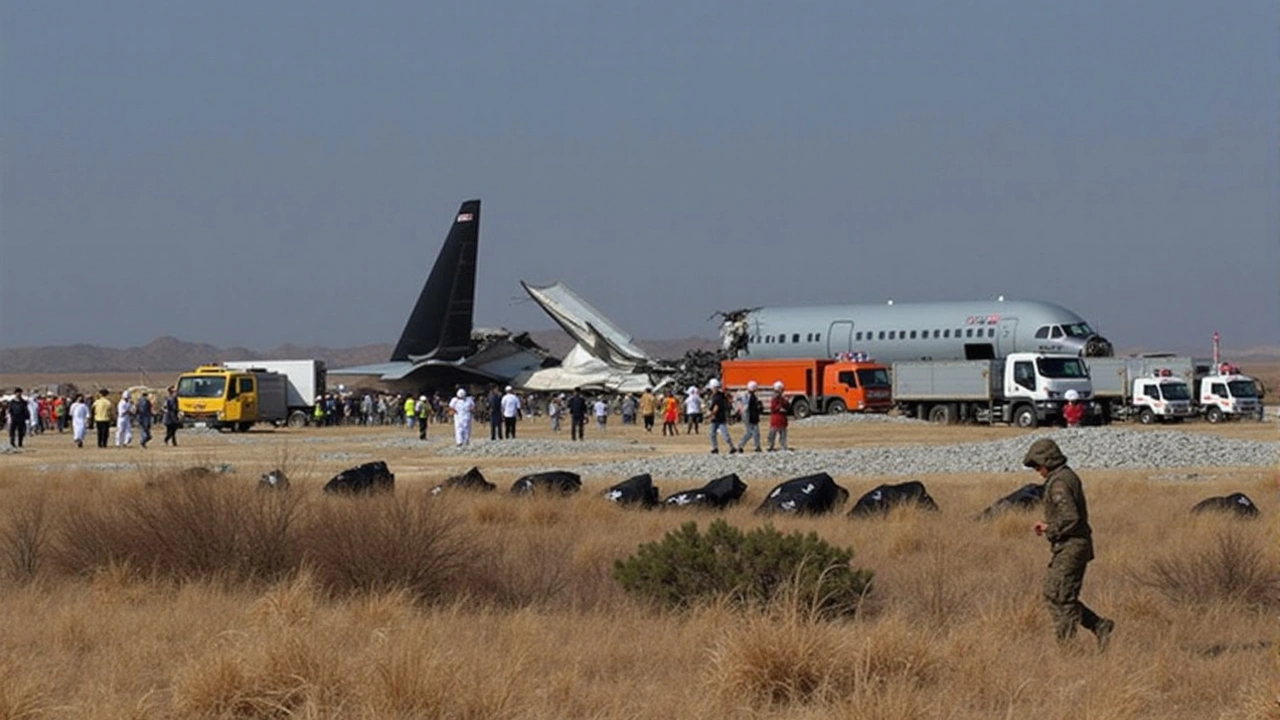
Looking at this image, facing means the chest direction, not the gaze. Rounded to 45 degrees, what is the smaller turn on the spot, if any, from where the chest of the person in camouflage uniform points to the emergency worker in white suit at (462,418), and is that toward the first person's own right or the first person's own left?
approximately 45° to the first person's own right

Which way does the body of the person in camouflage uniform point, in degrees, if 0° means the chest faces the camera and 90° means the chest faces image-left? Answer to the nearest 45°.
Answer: approximately 90°

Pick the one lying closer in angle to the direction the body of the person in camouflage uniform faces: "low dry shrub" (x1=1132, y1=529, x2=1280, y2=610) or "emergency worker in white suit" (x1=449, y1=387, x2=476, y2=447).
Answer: the emergency worker in white suit

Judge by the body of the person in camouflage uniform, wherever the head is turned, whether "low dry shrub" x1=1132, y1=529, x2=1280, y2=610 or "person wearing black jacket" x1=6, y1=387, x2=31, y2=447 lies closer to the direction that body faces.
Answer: the person wearing black jacket
